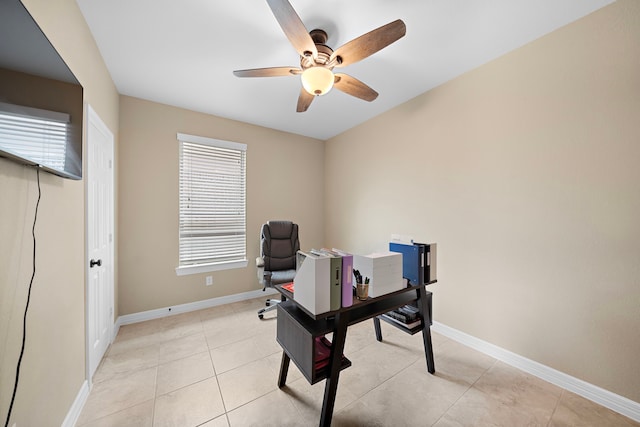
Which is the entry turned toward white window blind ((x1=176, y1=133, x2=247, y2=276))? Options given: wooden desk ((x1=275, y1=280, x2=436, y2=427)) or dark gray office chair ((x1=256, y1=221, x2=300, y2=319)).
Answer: the wooden desk

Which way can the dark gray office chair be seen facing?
toward the camera

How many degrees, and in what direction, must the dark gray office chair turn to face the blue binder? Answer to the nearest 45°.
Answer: approximately 45° to its left

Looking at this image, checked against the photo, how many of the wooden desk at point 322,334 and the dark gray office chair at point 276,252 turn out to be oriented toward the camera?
1

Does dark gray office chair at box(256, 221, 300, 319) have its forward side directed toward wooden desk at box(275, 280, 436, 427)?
yes

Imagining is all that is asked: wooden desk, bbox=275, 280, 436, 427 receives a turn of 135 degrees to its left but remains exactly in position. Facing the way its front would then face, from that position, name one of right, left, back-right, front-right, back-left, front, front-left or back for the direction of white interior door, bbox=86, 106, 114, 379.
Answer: right

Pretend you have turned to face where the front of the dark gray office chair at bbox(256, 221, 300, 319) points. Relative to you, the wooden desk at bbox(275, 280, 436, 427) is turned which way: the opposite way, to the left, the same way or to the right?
the opposite way

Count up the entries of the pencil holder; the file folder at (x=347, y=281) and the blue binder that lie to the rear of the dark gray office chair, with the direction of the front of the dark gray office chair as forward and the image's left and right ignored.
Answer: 0

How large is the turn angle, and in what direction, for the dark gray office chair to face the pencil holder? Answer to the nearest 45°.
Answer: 0° — it already faces it

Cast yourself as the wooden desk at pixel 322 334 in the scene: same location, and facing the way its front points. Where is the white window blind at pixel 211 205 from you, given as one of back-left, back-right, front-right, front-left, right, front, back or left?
front

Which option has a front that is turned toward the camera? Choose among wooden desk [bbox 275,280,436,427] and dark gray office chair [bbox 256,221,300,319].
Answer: the dark gray office chair

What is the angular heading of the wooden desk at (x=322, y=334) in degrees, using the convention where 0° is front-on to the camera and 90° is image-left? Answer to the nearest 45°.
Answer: approximately 135°

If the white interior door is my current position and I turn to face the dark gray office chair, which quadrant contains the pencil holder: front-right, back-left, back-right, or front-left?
front-right
